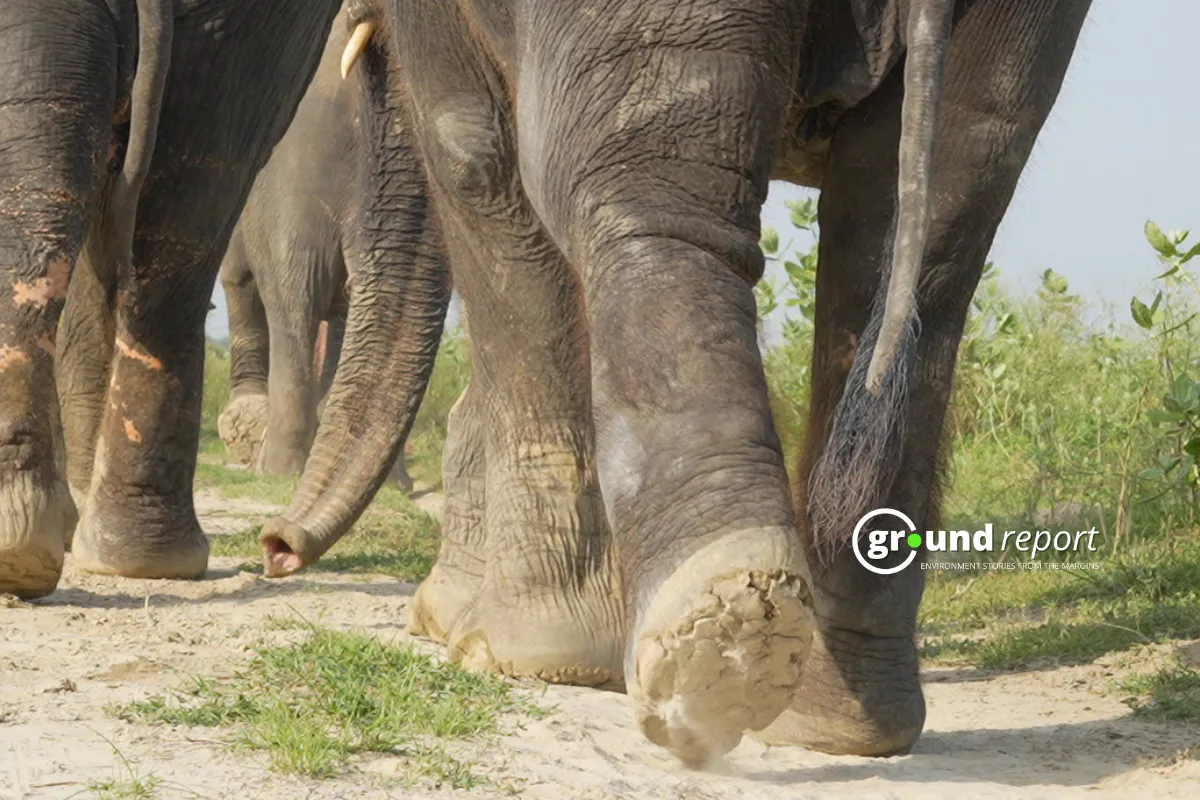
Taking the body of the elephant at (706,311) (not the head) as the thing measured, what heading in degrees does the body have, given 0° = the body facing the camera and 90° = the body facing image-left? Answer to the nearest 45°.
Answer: approximately 135°

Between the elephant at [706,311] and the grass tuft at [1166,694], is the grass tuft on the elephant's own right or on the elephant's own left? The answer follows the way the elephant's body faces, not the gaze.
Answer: on the elephant's own right

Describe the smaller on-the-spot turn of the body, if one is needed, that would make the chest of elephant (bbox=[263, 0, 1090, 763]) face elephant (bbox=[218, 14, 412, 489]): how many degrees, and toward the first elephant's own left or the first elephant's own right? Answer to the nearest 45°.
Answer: approximately 45° to the first elephant's own right

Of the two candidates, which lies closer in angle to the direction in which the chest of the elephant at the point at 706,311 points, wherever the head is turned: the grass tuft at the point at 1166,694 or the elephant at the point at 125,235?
the elephant

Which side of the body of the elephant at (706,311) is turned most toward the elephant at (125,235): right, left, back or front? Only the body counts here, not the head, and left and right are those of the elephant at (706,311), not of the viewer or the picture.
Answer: front
